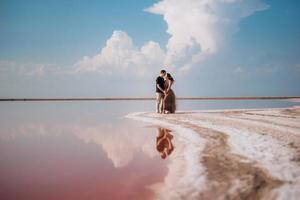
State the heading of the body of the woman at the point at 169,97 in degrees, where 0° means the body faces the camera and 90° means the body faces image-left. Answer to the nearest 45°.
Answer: approximately 90°
